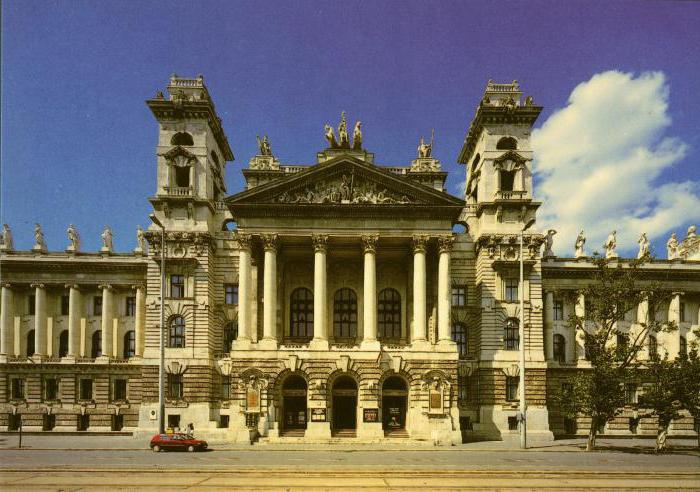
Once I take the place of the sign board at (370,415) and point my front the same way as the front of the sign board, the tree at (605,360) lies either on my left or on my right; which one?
on my left

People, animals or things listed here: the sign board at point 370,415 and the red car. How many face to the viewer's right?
1

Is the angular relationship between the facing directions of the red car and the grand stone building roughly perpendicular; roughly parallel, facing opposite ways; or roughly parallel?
roughly perpendicular

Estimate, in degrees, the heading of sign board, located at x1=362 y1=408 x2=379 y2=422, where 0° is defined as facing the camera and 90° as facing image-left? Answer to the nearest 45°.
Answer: approximately 0°

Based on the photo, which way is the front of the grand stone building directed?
toward the camera

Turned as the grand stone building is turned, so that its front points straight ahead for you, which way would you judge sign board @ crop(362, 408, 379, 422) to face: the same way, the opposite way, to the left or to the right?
the same way

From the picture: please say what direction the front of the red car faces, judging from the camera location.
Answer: facing to the right of the viewer

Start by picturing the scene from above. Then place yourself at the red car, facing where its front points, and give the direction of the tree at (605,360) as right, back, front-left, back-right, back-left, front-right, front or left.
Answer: front
